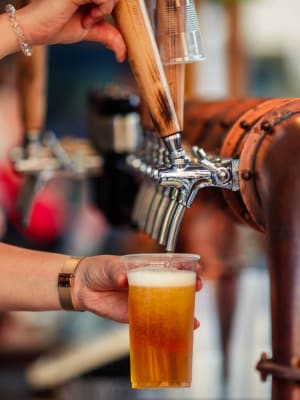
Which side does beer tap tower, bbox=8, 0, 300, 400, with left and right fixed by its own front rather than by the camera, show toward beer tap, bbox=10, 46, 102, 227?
right

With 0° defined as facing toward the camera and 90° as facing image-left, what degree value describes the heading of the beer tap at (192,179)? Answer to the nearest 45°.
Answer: approximately 90°

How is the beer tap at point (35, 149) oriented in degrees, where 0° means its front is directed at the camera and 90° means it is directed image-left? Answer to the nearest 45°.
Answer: approximately 90°

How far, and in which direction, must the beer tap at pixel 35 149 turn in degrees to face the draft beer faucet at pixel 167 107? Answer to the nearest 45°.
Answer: approximately 90° to its left
